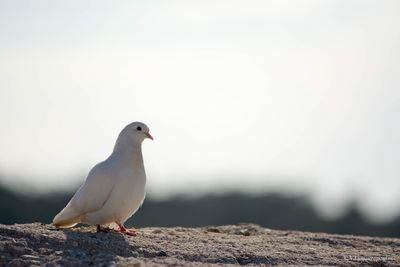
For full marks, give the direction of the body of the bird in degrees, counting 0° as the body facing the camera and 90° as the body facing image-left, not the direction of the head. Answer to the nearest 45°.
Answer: approximately 270°
